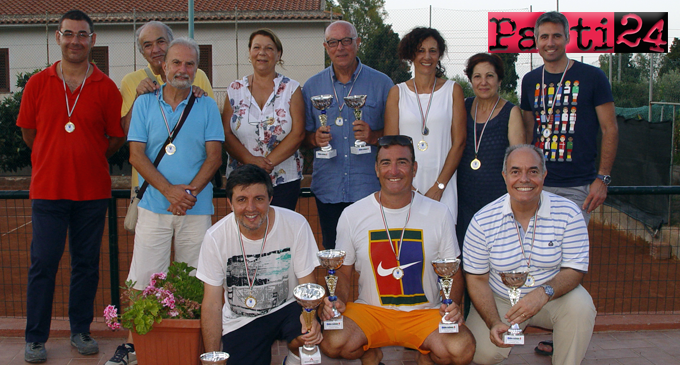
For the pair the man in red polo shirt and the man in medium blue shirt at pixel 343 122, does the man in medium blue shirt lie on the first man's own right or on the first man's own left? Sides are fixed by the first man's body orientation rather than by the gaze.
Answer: on the first man's own left

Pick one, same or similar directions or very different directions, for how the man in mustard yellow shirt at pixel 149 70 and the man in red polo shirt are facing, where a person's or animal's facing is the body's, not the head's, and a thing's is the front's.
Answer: same or similar directions

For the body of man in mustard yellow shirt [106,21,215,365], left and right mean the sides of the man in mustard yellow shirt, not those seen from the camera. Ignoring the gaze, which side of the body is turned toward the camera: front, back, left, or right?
front

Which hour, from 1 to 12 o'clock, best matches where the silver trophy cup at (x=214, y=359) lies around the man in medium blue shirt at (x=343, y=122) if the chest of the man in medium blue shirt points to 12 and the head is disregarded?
The silver trophy cup is roughly at 1 o'clock from the man in medium blue shirt.

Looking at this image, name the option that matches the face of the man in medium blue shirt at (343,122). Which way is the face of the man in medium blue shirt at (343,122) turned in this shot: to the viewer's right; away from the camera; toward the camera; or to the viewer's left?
toward the camera

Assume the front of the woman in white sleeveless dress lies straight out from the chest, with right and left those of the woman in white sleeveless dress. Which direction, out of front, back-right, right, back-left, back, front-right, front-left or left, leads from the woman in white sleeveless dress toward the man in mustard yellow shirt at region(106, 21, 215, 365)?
right

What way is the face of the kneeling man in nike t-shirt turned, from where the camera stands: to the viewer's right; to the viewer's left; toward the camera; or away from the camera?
toward the camera

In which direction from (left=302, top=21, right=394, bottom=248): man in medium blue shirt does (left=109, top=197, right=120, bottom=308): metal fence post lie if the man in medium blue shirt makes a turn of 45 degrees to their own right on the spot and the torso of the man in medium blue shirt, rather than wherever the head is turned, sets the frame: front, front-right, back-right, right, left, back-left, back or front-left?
front-right

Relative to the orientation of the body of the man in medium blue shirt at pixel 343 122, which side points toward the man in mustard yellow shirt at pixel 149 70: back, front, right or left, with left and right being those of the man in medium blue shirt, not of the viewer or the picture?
right

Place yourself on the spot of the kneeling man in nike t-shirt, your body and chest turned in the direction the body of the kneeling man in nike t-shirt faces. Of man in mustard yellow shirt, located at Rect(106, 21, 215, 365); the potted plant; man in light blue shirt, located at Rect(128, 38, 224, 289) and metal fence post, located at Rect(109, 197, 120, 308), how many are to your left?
0

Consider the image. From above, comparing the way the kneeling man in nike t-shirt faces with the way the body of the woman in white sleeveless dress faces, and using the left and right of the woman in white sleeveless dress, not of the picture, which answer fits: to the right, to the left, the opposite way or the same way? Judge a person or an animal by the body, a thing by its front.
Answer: the same way

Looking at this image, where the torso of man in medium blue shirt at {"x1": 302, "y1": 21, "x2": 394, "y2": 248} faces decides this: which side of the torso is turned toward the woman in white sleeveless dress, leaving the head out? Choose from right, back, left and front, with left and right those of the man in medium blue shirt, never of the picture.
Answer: left

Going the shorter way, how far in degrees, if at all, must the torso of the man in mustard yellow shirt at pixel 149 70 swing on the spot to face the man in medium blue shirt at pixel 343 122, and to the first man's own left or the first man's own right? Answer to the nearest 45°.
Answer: approximately 90° to the first man's own left

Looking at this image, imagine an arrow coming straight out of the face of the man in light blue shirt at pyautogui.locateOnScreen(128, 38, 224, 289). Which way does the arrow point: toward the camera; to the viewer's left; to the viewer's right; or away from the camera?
toward the camera

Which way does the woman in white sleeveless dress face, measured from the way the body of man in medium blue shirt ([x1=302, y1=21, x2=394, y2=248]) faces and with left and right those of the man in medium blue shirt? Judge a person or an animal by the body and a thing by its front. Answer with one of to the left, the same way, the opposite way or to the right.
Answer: the same way

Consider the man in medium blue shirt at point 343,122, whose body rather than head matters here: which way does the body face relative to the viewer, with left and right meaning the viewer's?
facing the viewer

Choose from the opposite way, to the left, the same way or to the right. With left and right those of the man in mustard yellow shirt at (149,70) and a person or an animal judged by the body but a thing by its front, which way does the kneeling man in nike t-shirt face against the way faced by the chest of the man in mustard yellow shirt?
the same way

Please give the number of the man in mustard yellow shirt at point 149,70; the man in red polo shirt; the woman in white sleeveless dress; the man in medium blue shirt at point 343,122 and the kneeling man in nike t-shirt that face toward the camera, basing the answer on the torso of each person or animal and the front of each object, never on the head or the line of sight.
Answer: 5

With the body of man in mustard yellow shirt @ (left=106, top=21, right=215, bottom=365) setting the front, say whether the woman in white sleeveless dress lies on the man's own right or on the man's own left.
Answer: on the man's own left
